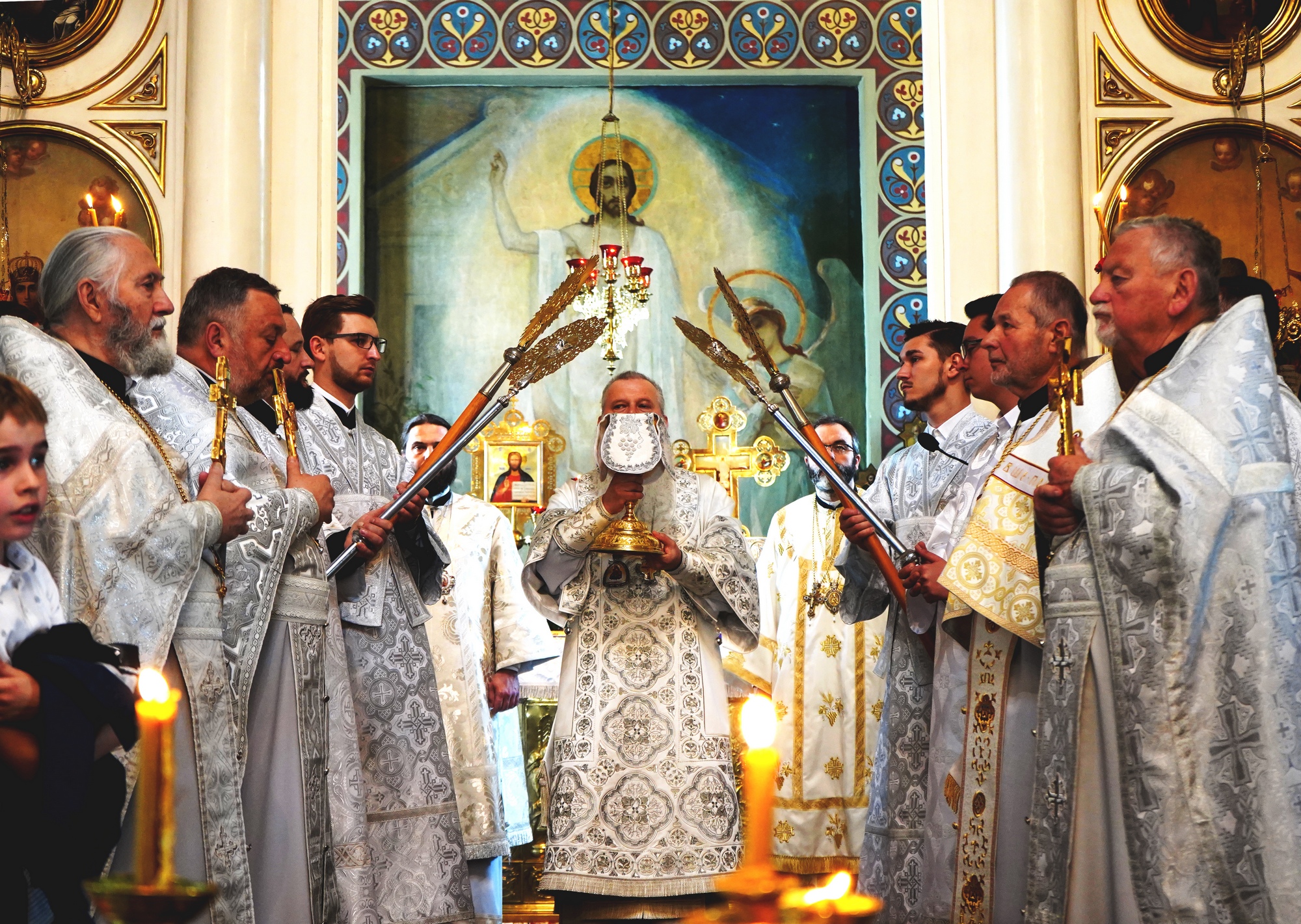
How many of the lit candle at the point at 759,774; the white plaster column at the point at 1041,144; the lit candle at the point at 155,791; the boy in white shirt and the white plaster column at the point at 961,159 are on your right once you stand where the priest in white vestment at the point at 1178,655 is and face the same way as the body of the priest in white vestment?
2

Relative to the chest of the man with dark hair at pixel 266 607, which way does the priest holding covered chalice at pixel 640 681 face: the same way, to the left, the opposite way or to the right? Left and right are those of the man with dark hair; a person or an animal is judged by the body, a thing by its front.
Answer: to the right

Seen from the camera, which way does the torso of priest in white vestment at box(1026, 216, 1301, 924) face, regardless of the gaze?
to the viewer's left

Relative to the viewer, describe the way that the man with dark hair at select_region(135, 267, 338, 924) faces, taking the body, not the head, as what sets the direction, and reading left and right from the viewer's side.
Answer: facing to the right of the viewer

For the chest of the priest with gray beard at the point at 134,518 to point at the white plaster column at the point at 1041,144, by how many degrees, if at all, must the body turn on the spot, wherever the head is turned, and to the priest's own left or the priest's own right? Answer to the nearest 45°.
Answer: approximately 45° to the priest's own left

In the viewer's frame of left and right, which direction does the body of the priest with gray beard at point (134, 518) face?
facing to the right of the viewer

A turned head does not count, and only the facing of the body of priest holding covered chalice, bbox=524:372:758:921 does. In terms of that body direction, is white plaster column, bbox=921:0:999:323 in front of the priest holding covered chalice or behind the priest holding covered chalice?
behind

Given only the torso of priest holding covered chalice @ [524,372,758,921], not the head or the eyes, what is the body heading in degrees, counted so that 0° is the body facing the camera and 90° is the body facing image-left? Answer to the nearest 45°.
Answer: approximately 0°

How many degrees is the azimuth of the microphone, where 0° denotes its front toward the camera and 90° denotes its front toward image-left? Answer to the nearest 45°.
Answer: approximately 90°

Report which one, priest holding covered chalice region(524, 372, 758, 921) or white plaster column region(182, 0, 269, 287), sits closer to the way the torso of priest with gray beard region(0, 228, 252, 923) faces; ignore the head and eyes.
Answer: the priest holding covered chalice

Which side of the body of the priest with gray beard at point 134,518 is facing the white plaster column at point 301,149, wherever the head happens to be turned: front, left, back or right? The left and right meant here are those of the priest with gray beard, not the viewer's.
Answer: left
